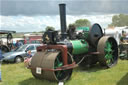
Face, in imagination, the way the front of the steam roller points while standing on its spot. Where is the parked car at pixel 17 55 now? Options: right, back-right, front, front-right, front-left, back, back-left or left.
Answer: right

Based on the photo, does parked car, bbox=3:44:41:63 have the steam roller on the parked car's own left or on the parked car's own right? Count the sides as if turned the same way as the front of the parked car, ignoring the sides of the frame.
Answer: on the parked car's own left

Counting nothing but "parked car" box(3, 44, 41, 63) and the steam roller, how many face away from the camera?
0

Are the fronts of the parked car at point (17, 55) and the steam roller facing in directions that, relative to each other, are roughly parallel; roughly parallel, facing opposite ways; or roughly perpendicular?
roughly parallel
